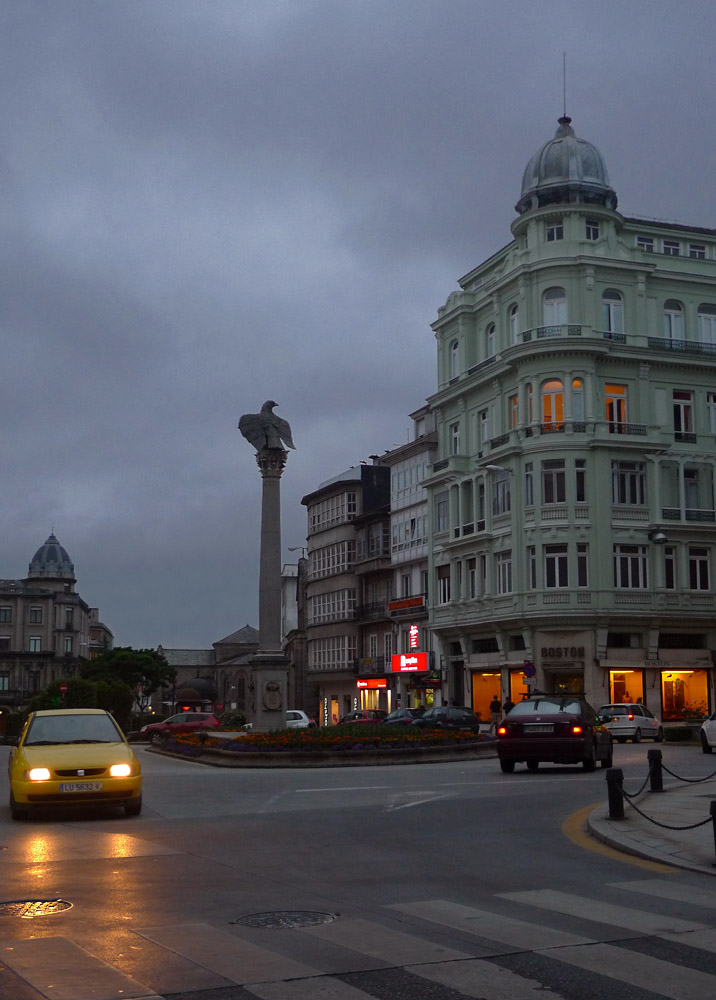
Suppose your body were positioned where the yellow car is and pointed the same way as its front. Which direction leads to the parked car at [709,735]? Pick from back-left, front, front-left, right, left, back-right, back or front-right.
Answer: back-left

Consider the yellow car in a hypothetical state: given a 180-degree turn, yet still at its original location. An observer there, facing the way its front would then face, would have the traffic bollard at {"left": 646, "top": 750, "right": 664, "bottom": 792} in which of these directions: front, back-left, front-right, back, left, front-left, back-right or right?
right

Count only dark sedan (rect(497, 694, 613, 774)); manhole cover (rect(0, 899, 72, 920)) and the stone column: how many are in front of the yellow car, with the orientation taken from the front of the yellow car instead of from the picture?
1

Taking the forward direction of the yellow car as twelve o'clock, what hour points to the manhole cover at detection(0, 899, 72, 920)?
The manhole cover is roughly at 12 o'clock from the yellow car.

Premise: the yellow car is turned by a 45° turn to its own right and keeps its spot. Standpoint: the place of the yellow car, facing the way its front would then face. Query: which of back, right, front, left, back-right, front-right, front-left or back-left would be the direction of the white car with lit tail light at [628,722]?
back

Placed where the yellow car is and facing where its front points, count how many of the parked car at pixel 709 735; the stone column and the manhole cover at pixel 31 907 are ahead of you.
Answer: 1

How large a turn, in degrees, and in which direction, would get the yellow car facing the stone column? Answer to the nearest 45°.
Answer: approximately 180°

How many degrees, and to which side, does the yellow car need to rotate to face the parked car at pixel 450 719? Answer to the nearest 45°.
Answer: approximately 135° to its left

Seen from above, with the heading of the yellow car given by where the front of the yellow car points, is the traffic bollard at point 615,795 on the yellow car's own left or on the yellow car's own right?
on the yellow car's own left

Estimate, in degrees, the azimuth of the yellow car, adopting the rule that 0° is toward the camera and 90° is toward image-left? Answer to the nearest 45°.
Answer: approximately 0°
